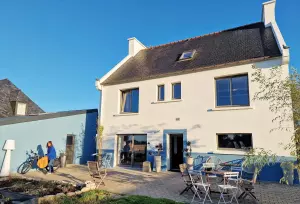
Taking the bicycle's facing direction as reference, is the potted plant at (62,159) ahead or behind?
behind

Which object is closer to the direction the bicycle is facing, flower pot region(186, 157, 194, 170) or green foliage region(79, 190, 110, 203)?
the green foliage

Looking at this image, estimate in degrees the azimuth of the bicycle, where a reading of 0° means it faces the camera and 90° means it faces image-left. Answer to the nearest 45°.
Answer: approximately 45°
